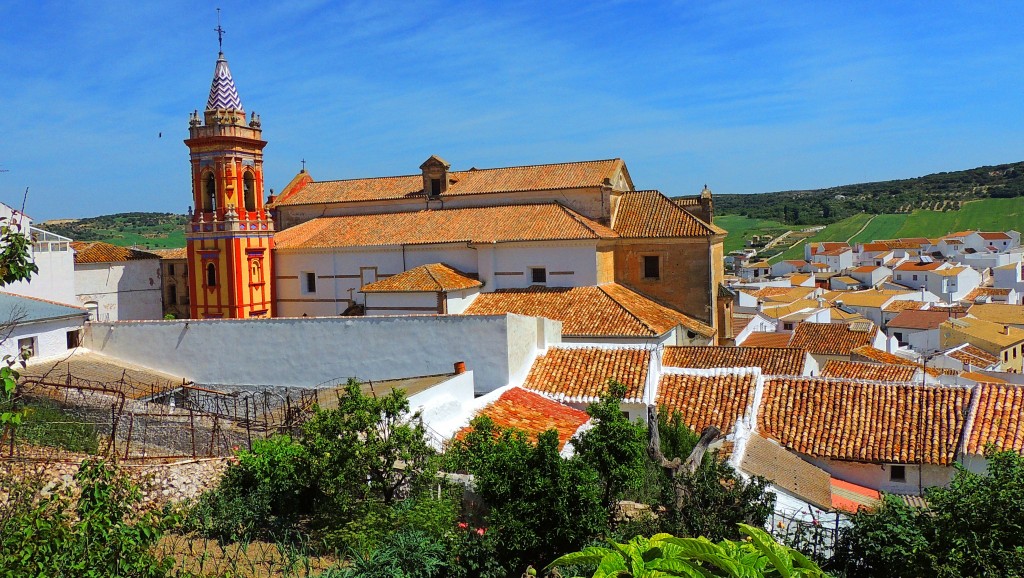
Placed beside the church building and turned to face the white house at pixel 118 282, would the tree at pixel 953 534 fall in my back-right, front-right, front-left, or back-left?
back-left

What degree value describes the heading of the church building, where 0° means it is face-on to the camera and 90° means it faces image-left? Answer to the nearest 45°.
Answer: approximately 90°

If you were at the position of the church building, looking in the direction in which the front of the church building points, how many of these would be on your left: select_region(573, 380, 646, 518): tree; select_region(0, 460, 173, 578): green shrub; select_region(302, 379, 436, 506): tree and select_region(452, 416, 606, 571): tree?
4

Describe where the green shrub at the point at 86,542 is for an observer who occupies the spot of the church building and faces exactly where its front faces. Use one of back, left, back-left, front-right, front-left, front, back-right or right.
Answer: left

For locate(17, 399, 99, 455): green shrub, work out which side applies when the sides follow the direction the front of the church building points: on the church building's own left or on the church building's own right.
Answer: on the church building's own left

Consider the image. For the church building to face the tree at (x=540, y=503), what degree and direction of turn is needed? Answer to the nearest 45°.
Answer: approximately 90° to its left

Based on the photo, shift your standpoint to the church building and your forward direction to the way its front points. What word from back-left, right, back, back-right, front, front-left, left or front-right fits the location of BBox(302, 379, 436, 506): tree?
left
